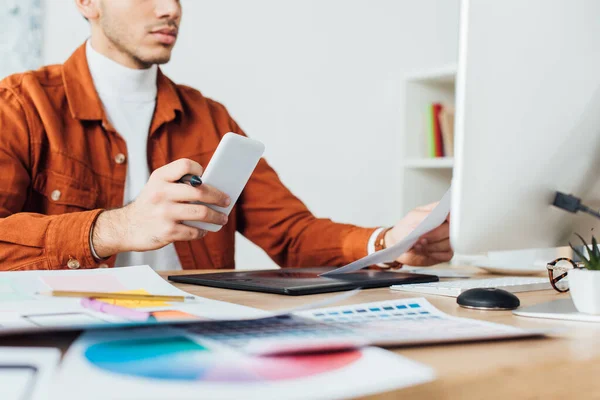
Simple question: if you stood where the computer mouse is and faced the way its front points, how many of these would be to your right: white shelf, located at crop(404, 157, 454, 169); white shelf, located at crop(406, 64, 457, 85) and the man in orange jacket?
0

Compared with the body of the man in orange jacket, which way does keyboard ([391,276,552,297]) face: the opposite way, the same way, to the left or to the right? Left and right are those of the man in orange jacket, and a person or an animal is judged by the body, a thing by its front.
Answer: the opposite way

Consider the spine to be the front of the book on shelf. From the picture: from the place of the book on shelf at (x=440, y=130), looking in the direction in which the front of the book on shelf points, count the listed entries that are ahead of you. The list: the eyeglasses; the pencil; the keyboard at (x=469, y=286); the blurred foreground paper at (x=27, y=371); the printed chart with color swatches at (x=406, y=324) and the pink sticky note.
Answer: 6

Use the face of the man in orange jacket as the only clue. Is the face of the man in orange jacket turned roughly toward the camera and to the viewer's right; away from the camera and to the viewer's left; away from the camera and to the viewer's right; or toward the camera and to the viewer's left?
toward the camera and to the viewer's right

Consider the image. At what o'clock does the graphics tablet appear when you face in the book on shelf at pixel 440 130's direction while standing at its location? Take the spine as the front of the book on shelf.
The graphics tablet is roughly at 12 o'clock from the book on shelf.

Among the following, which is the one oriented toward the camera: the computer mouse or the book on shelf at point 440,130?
the book on shelf

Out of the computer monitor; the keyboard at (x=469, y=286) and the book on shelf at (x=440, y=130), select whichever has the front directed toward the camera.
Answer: the book on shelf

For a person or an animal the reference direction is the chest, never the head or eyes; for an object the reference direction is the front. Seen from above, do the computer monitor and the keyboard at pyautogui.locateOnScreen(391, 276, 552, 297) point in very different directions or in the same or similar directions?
same or similar directions

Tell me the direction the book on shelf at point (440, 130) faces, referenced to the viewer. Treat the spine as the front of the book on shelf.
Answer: facing the viewer

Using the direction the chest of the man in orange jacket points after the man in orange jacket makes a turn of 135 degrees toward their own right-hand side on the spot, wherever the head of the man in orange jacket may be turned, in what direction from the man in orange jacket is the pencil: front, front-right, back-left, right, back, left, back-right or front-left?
left

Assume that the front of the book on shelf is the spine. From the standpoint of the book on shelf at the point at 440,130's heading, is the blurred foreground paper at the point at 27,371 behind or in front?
in front

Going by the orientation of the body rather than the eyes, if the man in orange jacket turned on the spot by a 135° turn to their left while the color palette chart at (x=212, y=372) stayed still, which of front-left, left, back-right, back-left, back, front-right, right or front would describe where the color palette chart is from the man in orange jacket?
back

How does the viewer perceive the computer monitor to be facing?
facing away from the viewer and to the left of the viewer

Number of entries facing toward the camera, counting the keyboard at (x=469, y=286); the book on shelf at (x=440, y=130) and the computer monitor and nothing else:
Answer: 1

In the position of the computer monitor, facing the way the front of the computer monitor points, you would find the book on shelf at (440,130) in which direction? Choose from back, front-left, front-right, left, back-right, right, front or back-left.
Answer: front-right

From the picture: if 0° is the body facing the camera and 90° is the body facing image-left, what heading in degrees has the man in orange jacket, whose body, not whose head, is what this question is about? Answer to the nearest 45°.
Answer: approximately 315°
